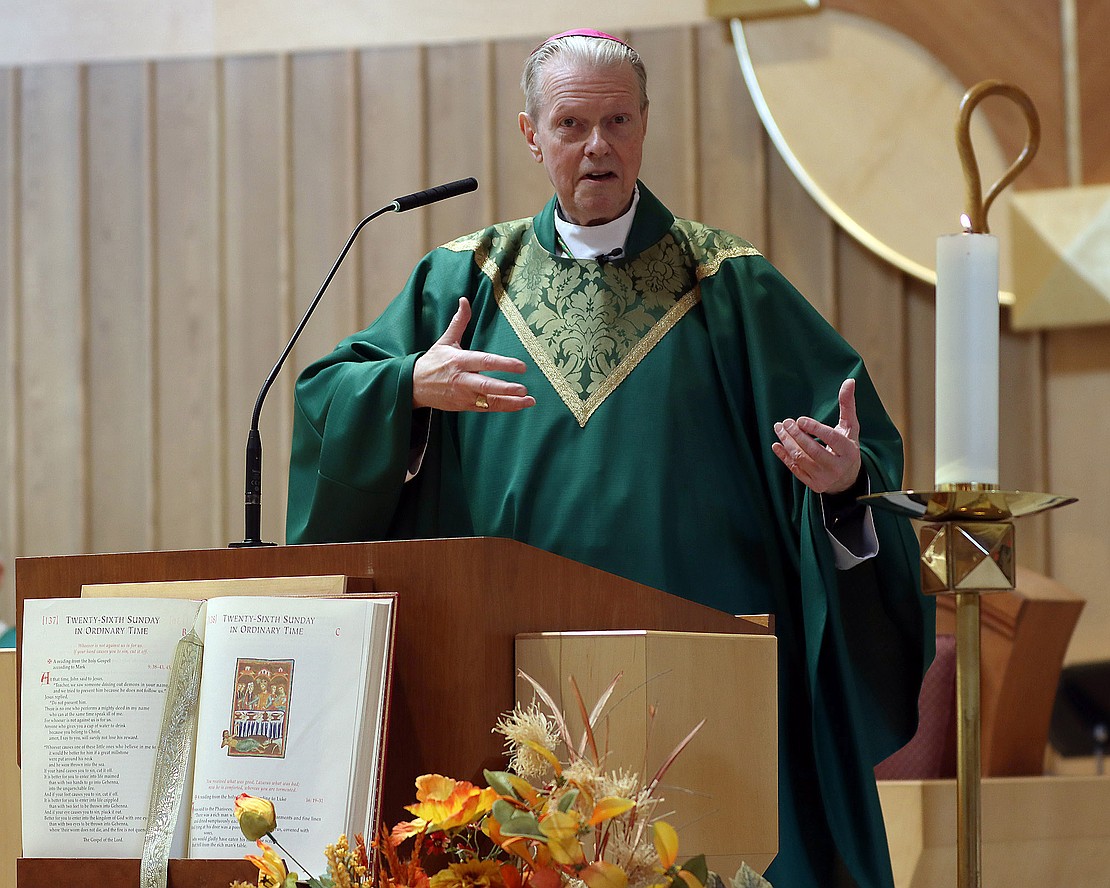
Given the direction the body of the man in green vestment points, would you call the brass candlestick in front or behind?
in front

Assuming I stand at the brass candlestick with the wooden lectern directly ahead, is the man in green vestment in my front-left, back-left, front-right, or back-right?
front-right

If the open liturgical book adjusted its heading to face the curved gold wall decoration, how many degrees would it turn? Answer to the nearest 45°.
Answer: approximately 135° to its left

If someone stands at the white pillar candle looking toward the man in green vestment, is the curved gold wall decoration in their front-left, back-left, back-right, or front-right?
front-right

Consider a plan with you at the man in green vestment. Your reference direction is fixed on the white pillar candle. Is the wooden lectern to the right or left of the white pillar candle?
right

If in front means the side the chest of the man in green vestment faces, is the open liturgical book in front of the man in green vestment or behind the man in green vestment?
in front

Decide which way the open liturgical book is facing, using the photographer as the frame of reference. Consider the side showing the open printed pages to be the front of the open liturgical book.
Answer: facing the viewer

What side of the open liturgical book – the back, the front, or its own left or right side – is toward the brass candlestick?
left

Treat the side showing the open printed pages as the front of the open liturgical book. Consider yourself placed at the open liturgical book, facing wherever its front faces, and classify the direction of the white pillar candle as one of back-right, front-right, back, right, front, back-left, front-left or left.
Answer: left

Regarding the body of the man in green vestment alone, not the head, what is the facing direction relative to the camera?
toward the camera

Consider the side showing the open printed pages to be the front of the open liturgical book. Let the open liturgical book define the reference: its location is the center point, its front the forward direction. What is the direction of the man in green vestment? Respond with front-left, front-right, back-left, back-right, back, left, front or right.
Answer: back-left

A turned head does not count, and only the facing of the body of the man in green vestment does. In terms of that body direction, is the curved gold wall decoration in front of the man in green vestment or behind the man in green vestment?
behind

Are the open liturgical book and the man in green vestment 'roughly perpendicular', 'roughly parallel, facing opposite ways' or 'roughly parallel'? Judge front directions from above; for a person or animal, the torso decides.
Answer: roughly parallel
